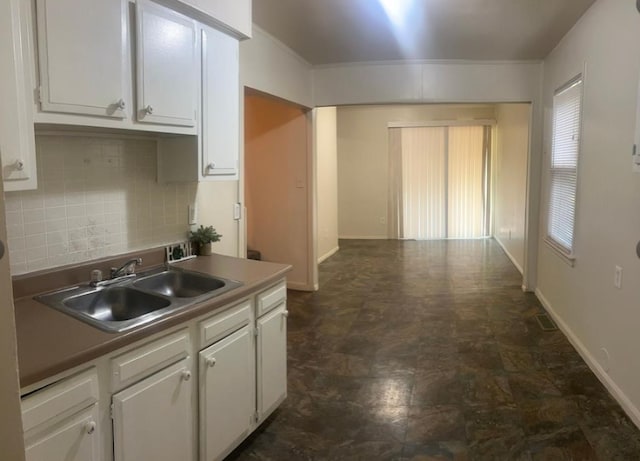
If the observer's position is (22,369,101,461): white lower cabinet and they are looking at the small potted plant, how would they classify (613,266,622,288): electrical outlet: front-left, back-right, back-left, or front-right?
front-right

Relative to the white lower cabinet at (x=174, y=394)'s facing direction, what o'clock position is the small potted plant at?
The small potted plant is roughly at 8 o'clock from the white lower cabinet.

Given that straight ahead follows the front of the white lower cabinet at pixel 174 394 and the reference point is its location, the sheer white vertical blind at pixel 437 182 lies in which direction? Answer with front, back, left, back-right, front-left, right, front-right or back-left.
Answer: left

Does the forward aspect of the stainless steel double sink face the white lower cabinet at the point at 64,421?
no

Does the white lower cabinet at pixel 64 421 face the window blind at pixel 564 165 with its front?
no

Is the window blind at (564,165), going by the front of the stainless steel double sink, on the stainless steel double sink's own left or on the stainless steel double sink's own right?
on the stainless steel double sink's own left

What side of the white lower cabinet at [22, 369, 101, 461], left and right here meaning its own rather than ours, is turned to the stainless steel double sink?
left

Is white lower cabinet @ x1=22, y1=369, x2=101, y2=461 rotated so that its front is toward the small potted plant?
no

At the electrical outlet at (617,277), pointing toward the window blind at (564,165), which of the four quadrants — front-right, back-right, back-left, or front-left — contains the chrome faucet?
back-left

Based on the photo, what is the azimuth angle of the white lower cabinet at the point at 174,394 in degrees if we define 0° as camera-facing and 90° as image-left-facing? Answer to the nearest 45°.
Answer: approximately 315°

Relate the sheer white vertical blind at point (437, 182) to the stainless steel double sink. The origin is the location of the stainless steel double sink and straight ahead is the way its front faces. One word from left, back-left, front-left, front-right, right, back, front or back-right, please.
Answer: left

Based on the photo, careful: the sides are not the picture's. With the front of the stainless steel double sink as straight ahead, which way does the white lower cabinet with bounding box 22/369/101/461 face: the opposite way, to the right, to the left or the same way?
the same way

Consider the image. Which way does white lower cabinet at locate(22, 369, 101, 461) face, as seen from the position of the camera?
facing the viewer and to the right of the viewer

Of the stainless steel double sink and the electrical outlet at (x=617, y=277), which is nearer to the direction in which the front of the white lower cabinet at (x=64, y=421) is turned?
the electrical outlet

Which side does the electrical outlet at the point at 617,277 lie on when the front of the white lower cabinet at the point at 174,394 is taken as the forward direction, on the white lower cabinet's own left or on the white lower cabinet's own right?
on the white lower cabinet's own left

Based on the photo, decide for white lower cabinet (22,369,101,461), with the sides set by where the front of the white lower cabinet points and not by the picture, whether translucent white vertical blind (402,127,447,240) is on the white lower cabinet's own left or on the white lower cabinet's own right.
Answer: on the white lower cabinet's own left

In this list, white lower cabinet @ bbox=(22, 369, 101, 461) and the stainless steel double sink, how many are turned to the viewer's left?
0

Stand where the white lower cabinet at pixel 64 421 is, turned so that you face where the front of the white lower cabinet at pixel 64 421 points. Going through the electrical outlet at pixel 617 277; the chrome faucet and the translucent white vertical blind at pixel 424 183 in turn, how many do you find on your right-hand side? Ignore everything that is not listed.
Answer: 0

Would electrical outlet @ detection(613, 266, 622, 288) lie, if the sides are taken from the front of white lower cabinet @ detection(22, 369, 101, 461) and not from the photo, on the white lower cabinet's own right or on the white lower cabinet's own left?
on the white lower cabinet's own left

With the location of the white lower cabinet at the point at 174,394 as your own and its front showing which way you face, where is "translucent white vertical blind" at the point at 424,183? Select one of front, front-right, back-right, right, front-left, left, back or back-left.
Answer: left
